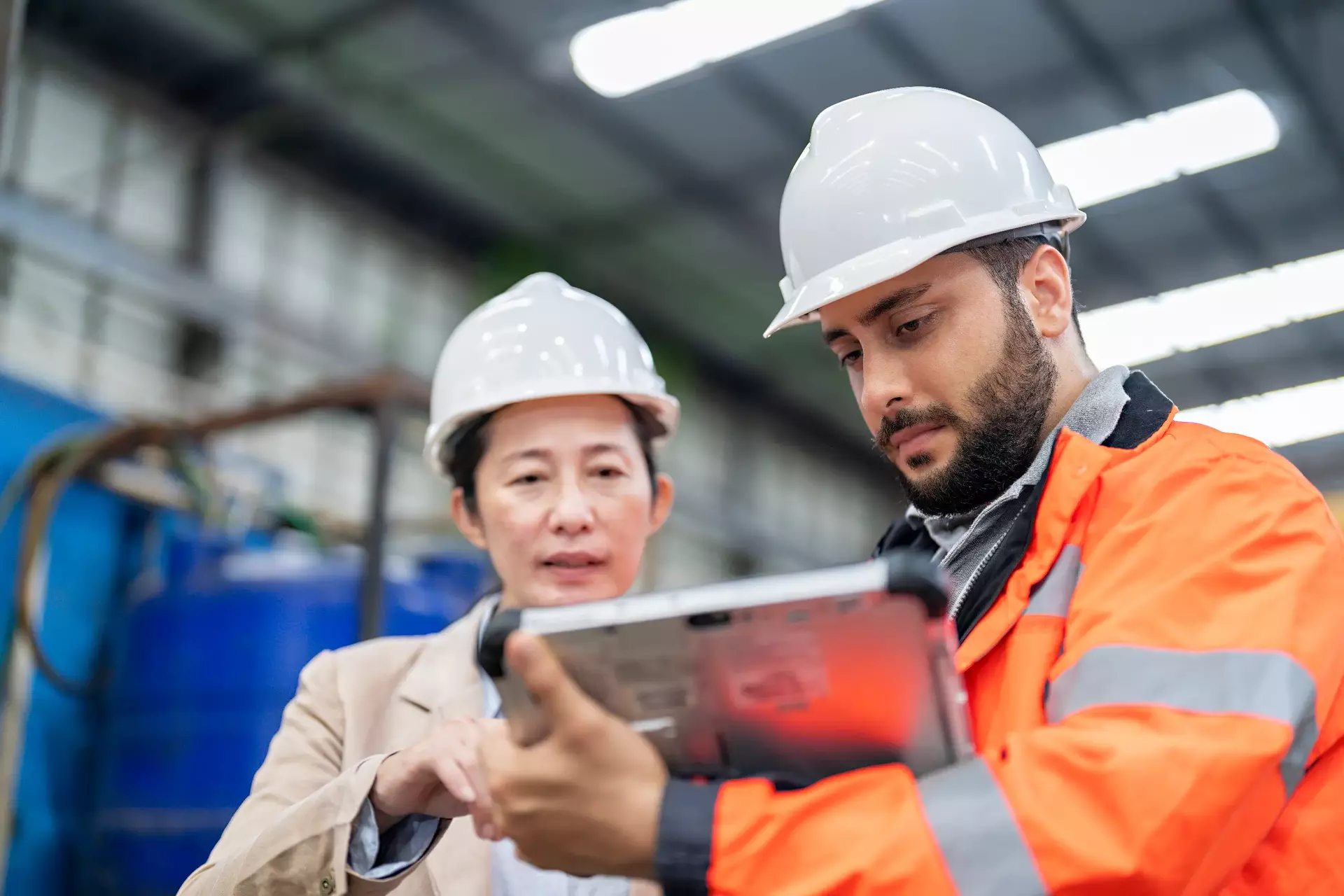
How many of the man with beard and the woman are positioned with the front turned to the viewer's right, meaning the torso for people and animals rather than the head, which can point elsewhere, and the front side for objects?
0

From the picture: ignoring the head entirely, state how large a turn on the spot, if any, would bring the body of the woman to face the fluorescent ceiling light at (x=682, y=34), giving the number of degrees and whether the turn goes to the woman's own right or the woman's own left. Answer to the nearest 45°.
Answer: approximately 180°

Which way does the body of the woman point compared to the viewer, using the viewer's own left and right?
facing the viewer

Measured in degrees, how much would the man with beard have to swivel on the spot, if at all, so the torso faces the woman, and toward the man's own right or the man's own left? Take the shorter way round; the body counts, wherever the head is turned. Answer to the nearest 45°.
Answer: approximately 90° to the man's own right

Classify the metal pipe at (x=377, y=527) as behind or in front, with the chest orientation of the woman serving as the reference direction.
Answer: behind

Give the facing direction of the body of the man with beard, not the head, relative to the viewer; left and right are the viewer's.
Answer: facing the viewer and to the left of the viewer

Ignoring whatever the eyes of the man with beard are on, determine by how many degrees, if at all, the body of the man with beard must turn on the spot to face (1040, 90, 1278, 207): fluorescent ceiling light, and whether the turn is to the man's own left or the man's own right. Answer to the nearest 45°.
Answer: approximately 135° to the man's own right

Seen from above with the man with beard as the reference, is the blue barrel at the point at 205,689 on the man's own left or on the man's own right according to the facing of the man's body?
on the man's own right

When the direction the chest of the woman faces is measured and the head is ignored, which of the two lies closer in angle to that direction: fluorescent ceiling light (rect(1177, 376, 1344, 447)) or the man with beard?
the man with beard
